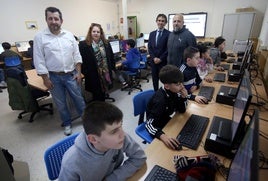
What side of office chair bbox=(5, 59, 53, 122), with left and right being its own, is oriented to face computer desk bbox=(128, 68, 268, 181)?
right

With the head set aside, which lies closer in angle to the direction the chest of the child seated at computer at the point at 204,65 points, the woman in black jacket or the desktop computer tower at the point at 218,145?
the desktop computer tower

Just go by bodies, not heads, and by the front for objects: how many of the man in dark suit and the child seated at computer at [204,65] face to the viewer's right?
1

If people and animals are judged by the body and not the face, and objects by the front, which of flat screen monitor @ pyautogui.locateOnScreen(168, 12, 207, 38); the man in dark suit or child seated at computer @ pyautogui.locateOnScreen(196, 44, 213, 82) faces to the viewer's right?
the child seated at computer

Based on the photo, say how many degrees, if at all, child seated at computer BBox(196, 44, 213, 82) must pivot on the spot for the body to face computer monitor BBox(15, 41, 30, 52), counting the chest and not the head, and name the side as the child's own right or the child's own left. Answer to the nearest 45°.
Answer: approximately 180°

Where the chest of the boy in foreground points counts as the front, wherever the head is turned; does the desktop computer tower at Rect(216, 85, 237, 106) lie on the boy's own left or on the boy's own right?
on the boy's own left

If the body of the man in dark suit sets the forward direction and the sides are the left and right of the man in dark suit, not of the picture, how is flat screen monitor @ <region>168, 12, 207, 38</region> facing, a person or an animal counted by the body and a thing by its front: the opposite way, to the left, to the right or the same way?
the same way

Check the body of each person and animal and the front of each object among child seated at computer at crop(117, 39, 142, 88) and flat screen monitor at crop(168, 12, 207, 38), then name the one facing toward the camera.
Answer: the flat screen monitor

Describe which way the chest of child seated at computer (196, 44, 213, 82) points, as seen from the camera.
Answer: to the viewer's right

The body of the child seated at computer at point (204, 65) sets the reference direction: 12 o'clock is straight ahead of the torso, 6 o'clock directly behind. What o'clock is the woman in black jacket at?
The woman in black jacket is roughly at 5 o'clock from the child seated at computer.

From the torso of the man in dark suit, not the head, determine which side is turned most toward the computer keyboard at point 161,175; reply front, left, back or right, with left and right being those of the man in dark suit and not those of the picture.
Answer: front

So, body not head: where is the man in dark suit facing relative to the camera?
toward the camera

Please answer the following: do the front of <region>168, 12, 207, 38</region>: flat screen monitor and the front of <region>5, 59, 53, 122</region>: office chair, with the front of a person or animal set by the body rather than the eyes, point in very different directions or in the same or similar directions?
very different directions

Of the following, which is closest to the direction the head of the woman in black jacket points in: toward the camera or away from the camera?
toward the camera

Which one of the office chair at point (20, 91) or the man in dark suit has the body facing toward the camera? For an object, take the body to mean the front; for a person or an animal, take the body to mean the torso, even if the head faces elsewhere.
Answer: the man in dark suit

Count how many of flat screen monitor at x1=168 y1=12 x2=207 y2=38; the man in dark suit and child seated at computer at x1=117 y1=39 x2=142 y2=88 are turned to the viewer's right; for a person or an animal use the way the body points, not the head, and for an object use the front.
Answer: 0

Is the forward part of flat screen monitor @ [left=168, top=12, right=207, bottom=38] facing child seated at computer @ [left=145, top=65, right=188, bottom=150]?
yes
